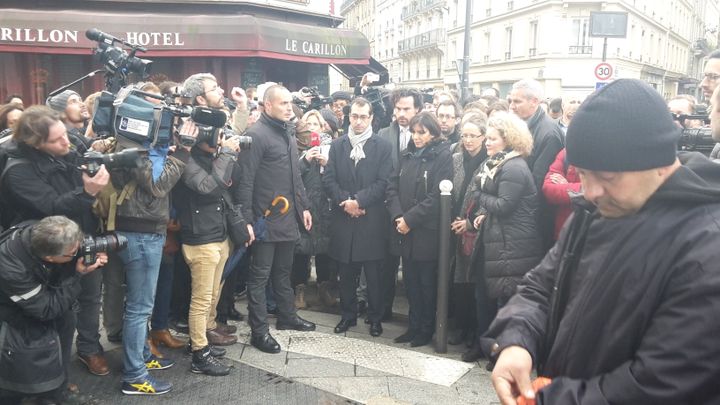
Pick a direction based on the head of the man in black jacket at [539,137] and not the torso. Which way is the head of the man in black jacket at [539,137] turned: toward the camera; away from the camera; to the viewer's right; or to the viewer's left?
to the viewer's left

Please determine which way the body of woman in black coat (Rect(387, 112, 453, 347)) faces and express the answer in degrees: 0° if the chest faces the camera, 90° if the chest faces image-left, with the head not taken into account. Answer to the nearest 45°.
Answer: approximately 45°

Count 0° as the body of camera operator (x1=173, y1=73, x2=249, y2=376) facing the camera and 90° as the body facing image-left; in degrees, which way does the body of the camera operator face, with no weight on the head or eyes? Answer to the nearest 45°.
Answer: approximately 270°

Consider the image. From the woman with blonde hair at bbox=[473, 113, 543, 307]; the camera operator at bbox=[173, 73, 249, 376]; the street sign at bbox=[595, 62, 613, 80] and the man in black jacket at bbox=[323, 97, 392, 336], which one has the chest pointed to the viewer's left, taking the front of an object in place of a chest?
the woman with blonde hair

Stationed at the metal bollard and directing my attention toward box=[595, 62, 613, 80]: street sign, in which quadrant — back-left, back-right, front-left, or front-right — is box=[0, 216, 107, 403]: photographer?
back-left

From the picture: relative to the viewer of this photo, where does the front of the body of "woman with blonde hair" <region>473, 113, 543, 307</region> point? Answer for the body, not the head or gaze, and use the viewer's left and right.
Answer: facing to the left of the viewer

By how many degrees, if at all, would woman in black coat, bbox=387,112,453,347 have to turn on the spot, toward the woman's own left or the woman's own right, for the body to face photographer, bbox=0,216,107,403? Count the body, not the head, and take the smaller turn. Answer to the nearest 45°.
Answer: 0° — they already face them

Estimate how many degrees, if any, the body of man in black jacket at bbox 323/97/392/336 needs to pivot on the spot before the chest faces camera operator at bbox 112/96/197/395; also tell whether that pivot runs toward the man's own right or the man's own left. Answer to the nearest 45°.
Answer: approximately 45° to the man's own right

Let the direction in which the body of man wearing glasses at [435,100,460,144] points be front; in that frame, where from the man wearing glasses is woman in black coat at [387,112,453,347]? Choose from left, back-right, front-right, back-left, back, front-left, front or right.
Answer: front-left

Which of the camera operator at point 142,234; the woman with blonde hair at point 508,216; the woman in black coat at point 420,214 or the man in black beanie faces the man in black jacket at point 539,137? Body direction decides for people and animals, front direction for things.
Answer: the camera operator

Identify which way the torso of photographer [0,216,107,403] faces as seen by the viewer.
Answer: to the viewer's right

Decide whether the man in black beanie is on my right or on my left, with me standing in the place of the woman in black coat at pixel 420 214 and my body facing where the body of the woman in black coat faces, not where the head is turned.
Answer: on my left

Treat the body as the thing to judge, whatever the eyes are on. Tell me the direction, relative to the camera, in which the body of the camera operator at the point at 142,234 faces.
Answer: to the viewer's right

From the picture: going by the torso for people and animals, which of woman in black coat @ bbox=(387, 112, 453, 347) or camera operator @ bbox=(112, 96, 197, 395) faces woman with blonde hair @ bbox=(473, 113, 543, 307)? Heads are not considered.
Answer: the camera operator
